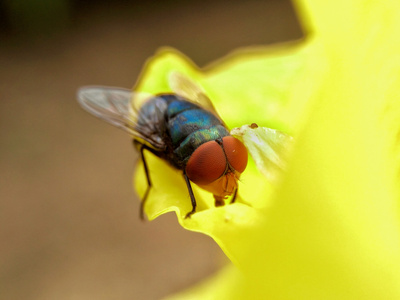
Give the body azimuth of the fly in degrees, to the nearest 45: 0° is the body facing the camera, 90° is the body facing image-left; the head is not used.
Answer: approximately 315°
